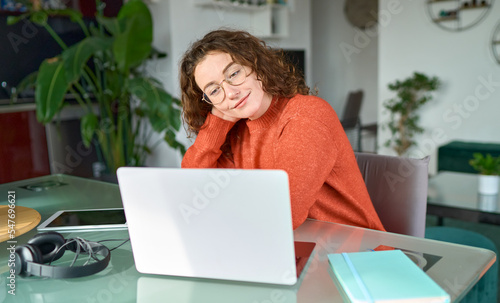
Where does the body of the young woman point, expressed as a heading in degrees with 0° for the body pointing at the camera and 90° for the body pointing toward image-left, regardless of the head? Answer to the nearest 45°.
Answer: approximately 45°

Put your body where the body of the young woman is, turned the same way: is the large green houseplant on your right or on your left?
on your right

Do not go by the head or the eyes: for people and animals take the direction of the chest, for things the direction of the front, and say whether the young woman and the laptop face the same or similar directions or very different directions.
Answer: very different directions

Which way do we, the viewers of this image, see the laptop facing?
facing away from the viewer and to the right of the viewer

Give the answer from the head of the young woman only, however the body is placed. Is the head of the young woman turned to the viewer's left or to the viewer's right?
to the viewer's left
